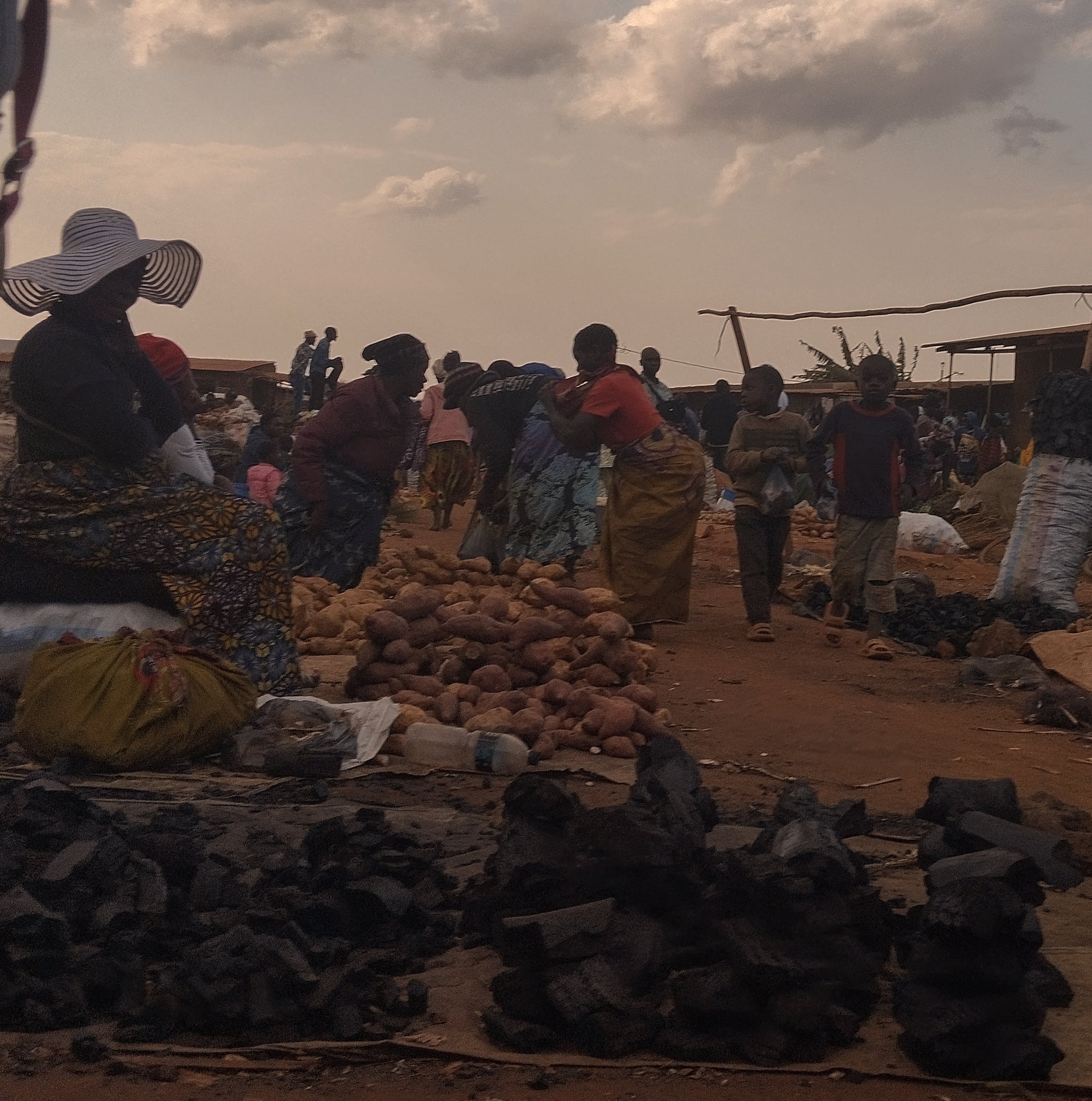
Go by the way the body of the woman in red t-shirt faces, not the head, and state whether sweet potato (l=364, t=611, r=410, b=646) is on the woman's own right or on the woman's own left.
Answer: on the woman's own left

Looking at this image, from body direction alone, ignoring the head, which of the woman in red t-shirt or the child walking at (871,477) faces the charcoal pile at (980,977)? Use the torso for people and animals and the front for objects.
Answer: the child walking

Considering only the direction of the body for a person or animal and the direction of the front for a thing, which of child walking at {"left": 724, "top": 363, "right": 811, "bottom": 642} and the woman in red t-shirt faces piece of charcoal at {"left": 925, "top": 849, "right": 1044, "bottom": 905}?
the child walking

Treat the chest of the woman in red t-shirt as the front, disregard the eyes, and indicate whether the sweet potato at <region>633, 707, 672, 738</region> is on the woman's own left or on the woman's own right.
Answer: on the woman's own left

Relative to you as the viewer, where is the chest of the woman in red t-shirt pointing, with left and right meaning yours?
facing to the left of the viewer

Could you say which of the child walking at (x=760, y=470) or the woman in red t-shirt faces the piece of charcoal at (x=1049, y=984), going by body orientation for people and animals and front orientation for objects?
the child walking

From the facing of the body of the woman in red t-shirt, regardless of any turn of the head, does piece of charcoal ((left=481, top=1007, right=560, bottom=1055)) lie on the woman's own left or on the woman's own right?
on the woman's own left

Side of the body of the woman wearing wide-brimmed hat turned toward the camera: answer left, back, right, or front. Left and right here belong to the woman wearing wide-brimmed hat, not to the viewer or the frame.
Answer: right

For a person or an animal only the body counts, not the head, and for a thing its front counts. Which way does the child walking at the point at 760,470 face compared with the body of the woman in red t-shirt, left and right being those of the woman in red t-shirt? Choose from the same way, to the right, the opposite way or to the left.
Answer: to the left
